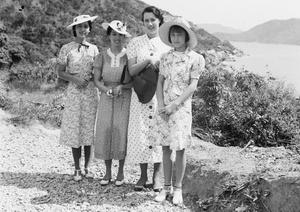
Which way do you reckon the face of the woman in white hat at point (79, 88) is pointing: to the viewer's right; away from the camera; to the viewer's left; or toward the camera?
toward the camera

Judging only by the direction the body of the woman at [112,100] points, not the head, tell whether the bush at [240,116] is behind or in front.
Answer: behind

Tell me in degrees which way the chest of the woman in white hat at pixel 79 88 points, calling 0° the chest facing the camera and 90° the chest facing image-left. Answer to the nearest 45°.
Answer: approximately 315°

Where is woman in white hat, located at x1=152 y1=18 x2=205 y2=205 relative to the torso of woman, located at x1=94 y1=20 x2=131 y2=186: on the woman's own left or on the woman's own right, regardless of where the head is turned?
on the woman's own left

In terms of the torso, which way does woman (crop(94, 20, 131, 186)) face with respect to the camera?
toward the camera

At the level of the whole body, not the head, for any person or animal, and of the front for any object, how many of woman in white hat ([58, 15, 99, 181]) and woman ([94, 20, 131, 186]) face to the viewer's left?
0

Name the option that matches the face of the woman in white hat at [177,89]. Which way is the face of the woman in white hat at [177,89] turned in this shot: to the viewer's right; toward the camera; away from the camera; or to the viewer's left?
toward the camera

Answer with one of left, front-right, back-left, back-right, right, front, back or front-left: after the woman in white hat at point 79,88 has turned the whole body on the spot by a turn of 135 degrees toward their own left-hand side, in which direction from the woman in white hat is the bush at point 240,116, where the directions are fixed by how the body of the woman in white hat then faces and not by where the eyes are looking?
front-right
